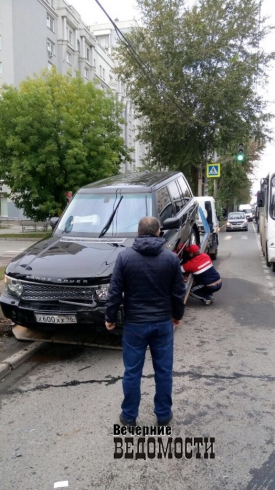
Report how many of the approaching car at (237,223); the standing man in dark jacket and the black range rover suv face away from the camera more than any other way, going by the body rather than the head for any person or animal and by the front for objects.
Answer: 1

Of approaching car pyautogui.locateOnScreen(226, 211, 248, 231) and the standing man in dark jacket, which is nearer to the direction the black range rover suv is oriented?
the standing man in dark jacket

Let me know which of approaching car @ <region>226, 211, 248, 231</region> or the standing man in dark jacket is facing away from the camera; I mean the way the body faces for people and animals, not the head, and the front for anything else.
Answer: the standing man in dark jacket

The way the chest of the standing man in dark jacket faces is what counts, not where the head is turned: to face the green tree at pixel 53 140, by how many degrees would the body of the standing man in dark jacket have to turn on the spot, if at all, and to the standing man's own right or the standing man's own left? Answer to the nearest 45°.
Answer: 0° — they already face it

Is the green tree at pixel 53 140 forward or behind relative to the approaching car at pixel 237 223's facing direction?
forward

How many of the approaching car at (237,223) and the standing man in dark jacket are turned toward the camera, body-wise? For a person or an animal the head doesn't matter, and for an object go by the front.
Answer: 1

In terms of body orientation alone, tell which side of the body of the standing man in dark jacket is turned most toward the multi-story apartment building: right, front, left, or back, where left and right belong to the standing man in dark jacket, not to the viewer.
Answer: front

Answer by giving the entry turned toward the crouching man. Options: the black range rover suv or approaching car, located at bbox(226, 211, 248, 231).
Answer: the approaching car

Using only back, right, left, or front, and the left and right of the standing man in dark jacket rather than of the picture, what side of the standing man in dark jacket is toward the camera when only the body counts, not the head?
back

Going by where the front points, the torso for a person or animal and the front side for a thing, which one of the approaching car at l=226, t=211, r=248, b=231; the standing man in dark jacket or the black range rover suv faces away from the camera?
the standing man in dark jacket

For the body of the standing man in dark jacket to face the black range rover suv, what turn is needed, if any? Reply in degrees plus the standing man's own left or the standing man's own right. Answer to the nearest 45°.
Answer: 0° — they already face it

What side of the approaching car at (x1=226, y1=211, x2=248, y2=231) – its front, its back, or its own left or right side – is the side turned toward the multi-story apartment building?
right

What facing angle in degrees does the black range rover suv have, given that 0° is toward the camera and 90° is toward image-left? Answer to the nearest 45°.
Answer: approximately 45°

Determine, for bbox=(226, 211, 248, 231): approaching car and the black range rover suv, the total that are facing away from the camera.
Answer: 0

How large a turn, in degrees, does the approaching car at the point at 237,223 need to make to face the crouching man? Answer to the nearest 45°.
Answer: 0° — it already faces them

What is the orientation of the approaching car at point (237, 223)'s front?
toward the camera

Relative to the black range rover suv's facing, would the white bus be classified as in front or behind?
behind

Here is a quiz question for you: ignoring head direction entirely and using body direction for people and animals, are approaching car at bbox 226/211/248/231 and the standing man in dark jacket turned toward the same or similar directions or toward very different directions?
very different directions
